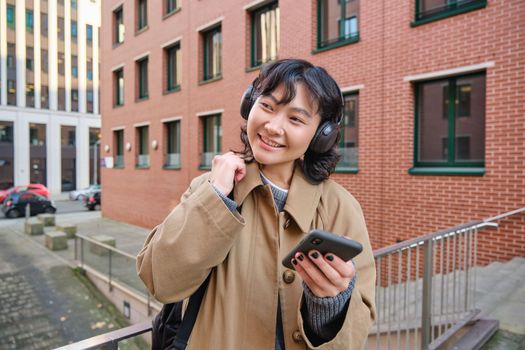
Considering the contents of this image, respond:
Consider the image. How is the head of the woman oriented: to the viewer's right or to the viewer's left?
to the viewer's left

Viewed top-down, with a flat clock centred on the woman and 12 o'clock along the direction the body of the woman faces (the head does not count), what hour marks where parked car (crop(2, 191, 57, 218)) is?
The parked car is roughly at 5 o'clock from the woman.

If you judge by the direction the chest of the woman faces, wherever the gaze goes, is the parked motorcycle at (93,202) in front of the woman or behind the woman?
behind

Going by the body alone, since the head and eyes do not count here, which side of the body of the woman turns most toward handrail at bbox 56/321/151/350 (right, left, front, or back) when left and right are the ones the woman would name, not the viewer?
right

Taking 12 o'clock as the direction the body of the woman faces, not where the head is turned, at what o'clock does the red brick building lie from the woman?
The red brick building is roughly at 7 o'clock from the woman.

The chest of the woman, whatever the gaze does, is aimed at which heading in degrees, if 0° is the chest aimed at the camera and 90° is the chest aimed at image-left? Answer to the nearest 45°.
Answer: approximately 0°

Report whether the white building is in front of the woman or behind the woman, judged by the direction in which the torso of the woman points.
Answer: behind
